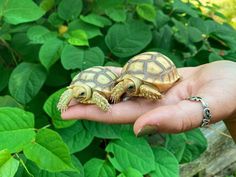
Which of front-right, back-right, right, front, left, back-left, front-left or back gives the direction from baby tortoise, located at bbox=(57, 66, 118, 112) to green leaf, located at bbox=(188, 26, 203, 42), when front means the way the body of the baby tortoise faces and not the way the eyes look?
back

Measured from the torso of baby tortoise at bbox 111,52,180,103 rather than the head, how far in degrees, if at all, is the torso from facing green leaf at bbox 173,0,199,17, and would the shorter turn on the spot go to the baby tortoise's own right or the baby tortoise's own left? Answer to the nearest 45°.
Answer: approximately 135° to the baby tortoise's own right

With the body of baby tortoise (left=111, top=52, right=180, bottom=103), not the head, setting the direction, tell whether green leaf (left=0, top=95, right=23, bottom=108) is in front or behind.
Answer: in front

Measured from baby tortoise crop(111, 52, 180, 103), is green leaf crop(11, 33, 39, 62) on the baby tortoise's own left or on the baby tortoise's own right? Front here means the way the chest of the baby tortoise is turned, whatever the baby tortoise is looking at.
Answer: on the baby tortoise's own right

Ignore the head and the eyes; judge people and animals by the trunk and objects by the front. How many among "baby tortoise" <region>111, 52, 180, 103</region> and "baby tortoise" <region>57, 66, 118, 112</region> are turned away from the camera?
0

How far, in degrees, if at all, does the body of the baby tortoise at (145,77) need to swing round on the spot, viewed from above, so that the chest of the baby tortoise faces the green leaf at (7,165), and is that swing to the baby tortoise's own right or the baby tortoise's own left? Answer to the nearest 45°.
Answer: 0° — it already faces it

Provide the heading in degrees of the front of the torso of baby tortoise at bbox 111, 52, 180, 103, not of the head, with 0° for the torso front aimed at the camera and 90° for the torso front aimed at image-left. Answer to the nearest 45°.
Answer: approximately 45°
